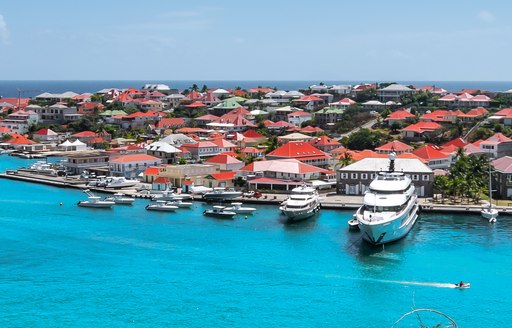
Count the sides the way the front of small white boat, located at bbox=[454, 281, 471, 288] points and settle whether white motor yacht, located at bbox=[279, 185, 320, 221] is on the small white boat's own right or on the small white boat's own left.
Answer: on the small white boat's own left

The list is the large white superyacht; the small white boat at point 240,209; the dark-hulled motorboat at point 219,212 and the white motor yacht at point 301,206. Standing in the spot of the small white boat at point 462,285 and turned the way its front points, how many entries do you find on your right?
0

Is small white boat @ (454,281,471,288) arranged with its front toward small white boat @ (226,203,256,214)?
no

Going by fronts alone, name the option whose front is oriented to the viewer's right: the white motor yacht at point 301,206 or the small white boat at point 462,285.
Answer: the small white boat

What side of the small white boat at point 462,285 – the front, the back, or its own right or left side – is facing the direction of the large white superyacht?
left

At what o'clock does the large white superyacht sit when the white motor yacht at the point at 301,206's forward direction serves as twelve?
The large white superyacht is roughly at 9 o'clock from the white motor yacht.

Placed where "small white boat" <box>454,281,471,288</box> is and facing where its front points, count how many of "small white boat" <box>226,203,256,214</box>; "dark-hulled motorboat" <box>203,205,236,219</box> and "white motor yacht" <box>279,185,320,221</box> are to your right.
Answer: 0

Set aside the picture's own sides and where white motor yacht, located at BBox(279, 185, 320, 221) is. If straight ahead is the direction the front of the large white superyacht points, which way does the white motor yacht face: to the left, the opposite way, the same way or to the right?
the same way

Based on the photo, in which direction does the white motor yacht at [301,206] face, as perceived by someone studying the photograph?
facing the viewer and to the left of the viewer

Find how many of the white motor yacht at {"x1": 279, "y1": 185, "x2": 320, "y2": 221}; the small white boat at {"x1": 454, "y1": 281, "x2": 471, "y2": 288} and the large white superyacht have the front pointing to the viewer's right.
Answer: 1

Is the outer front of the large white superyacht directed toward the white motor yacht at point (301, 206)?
no

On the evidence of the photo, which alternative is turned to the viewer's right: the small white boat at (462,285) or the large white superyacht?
the small white boat

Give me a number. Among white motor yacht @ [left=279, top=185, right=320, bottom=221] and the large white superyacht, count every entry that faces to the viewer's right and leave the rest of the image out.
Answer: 0

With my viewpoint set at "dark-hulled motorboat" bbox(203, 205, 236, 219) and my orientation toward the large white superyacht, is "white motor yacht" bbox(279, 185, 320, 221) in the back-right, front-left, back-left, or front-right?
front-left

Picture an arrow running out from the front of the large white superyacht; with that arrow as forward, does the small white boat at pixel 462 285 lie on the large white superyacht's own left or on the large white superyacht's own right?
on the large white superyacht's own left

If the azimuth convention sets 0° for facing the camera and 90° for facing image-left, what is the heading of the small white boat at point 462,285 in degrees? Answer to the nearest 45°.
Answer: approximately 270°
